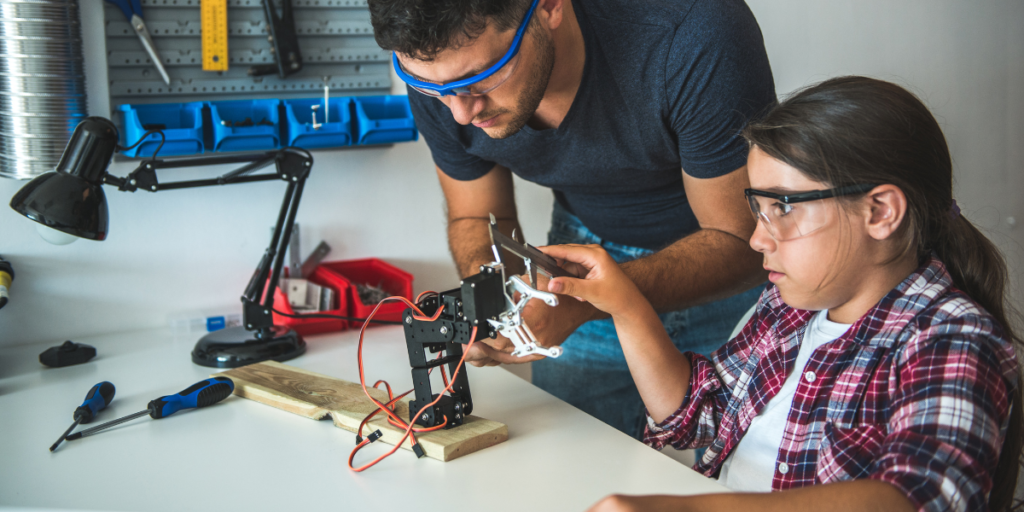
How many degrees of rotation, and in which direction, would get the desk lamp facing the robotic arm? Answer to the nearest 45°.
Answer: approximately 135° to its left

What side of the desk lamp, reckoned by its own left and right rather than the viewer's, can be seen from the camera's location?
left

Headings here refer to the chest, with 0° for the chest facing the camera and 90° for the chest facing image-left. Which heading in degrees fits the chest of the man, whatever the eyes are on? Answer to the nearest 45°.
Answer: approximately 45°

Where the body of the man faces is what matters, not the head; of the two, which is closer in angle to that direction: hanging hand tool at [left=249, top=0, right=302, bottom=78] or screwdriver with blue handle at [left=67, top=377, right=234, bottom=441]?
the screwdriver with blue handle

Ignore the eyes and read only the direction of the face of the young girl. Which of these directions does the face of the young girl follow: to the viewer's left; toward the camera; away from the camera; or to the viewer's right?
to the viewer's left

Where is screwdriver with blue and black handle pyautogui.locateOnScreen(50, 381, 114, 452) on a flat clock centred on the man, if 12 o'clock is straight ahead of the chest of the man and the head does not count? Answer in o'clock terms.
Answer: The screwdriver with blue and black handle is roughly at 1 o'clock from the man.

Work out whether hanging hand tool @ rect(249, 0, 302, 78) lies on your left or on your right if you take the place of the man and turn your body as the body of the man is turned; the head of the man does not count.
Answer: on your right
